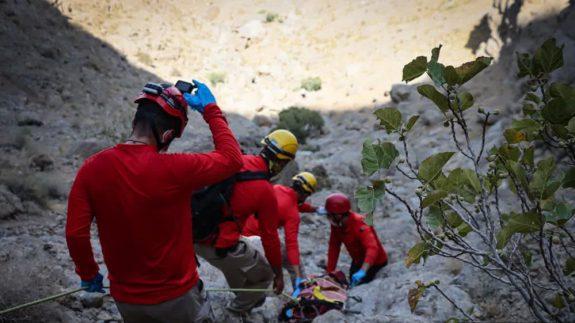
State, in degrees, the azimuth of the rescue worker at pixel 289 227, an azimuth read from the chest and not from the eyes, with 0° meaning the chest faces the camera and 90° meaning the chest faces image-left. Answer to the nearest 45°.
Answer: approximately 270°

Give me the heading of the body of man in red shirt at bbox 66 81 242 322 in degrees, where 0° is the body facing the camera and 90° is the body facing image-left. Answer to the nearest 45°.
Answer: approximately 225°

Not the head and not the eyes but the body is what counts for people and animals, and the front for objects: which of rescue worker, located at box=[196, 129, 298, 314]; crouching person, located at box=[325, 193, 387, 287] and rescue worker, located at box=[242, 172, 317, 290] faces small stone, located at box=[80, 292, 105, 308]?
the crouching person

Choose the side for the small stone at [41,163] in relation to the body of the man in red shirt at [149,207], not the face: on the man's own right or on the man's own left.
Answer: on the man's own left

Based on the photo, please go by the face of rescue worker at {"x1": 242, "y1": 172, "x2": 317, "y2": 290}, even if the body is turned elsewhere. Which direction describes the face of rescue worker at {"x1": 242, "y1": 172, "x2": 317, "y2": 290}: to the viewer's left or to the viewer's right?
to the viewer's right

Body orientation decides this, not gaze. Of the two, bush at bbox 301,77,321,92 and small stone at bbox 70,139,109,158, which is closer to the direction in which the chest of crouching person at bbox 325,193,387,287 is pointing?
the small stone

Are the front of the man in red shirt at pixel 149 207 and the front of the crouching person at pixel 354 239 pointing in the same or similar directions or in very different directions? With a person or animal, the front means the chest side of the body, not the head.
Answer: very different directions

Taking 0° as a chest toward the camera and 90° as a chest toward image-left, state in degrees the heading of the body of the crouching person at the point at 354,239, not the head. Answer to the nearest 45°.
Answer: approximately 45°

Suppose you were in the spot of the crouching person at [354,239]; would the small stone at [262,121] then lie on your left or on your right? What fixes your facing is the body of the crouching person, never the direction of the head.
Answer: on your right

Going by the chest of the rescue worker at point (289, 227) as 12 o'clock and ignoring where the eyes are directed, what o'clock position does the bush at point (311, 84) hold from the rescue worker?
The bush is roughly at 9 o'clock from the rescue worker.

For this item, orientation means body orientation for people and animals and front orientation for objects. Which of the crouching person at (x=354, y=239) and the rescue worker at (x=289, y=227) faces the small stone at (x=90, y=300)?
the crouching person

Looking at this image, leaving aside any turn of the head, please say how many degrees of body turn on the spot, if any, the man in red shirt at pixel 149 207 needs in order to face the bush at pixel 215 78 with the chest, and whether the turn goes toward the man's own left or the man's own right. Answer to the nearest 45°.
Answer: approximately 45° to the man's own left

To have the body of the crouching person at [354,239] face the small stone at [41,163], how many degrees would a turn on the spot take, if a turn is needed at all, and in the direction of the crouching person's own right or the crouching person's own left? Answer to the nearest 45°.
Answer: approximately 45° to the crouching person's own right
